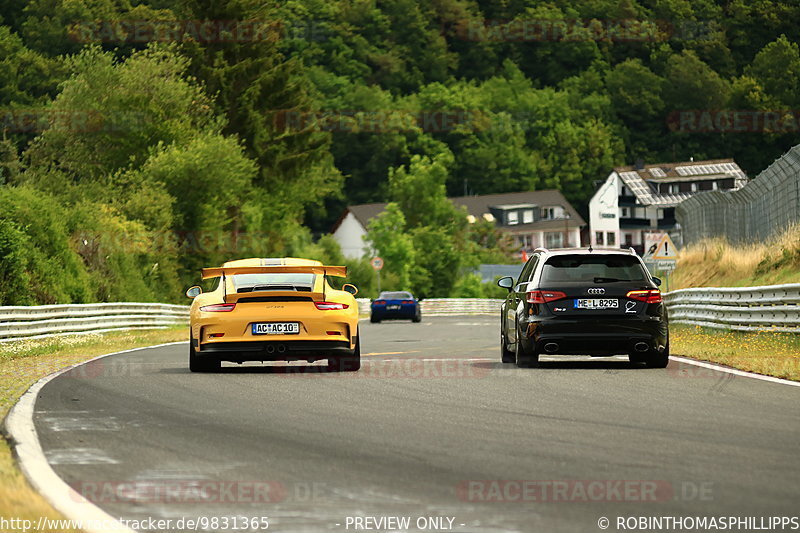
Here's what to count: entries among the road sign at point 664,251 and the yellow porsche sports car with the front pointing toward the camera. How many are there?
1

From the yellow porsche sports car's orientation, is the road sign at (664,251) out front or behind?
out front

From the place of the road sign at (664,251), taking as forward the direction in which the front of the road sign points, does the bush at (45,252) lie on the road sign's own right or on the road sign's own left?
on the road sign's own right

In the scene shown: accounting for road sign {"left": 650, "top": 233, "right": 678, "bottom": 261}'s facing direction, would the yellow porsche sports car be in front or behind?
in front

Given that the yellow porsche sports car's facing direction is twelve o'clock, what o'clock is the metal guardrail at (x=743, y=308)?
The metal guardrail is roughly at 2 o'clock from the yellow porsche sports car.

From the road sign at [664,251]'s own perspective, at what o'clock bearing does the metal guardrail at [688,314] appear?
The metal guardrail is roughly at 12 o'clock from the road sign.

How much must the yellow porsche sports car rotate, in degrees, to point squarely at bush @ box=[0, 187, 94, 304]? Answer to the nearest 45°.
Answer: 0° — it already faces it

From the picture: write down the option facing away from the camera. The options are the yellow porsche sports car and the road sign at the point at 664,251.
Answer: the yellow porsche sports car

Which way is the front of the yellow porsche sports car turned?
away from the camera

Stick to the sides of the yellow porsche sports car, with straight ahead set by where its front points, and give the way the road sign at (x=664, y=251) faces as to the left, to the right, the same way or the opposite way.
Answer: the opposite way
